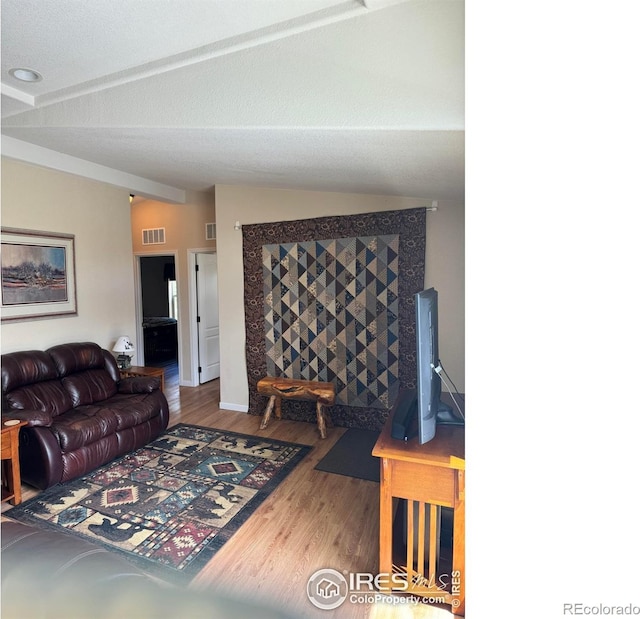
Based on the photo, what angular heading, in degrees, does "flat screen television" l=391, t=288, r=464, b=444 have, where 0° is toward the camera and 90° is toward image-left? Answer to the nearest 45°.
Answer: approximately 90°

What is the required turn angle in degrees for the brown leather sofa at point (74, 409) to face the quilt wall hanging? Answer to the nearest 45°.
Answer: approximately 45° to its left

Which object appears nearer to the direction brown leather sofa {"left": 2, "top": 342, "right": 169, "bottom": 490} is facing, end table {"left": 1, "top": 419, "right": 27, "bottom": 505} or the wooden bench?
the wooden bench

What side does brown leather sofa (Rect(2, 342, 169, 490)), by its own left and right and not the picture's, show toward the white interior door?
left

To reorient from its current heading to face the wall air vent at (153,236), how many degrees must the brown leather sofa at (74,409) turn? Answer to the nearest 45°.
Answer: approximately 90° to its left

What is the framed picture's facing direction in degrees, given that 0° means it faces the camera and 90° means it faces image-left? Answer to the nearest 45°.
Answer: approximately 315°

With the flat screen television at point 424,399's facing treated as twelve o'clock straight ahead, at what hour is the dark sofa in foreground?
The dark sofa in foreground is roughly at 10 o'clock from the flat screen television.

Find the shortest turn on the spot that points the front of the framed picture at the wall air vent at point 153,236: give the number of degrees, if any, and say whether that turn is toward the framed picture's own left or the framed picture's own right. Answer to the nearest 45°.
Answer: approximately 90° to the framed picture's own left
